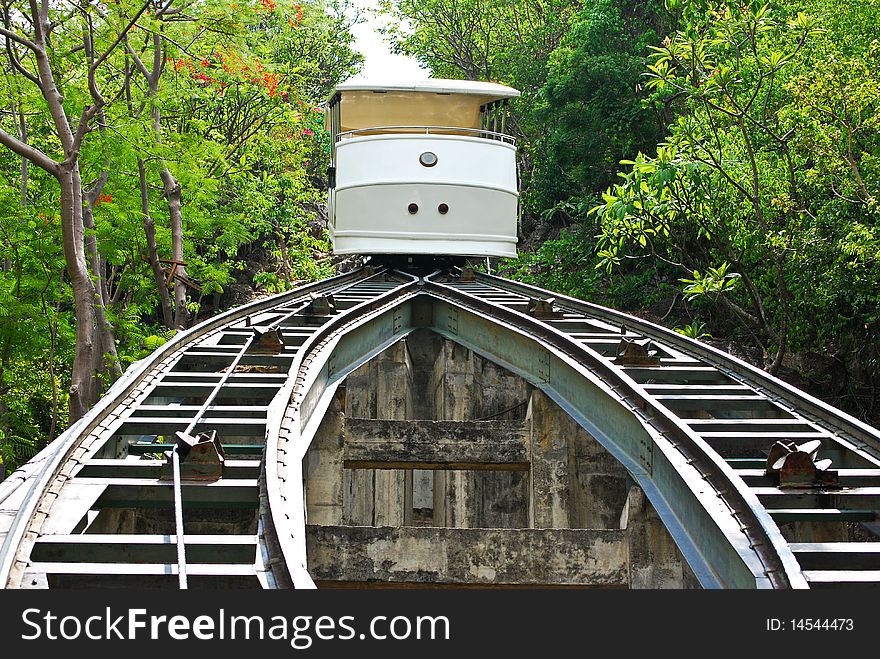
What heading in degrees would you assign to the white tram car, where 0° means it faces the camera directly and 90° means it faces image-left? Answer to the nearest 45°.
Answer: approximately 0°

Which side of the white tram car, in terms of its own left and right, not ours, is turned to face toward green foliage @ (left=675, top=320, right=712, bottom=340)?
left
